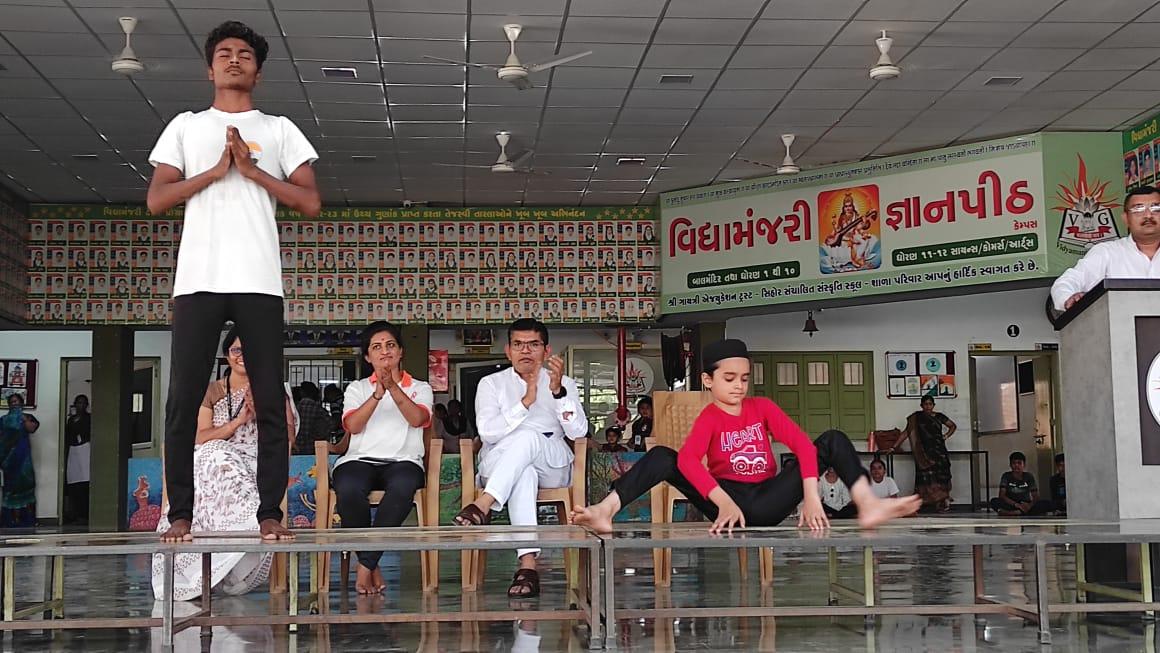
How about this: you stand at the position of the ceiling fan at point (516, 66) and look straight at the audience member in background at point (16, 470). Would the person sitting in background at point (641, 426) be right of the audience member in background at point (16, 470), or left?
right

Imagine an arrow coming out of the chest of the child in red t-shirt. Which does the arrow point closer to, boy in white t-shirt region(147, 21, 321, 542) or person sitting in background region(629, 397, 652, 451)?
the boy in white t-shirt

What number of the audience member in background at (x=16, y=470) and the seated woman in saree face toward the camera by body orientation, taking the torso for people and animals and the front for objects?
2

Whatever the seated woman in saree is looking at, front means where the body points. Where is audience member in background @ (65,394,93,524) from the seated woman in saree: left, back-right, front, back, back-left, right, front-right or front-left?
back

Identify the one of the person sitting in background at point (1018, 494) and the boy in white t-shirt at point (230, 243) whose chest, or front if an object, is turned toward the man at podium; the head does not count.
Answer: the person sitting in background

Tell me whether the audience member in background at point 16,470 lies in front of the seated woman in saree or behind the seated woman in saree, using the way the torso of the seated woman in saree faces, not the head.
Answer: behind

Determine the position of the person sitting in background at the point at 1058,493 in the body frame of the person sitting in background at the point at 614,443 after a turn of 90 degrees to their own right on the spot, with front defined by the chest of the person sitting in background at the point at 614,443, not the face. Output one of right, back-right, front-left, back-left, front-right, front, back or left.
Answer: back
